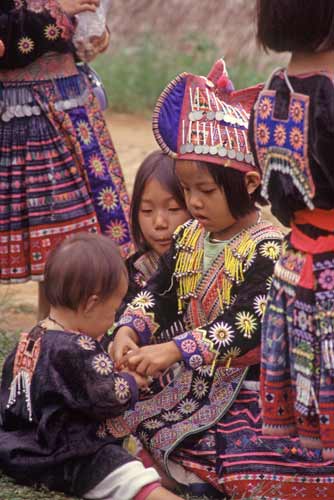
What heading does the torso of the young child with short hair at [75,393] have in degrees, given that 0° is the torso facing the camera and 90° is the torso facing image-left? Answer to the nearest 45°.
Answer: approximately 225°

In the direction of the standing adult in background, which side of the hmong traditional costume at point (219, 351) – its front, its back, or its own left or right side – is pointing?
right

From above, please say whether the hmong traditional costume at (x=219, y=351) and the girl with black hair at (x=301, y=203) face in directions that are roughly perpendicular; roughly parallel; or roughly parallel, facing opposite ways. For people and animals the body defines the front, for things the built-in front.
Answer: roughly parallel, facing opposite ways

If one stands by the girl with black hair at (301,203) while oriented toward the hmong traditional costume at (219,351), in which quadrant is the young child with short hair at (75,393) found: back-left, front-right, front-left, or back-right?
front-left

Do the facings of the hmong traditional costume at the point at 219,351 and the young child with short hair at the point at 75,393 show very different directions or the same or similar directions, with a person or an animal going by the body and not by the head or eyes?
very different directions

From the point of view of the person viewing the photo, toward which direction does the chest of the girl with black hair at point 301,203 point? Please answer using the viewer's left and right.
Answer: facing away from the viewer and to the right of the viewer

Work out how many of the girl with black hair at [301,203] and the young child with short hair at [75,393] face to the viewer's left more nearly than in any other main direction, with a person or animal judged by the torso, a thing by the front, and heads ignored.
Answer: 0
